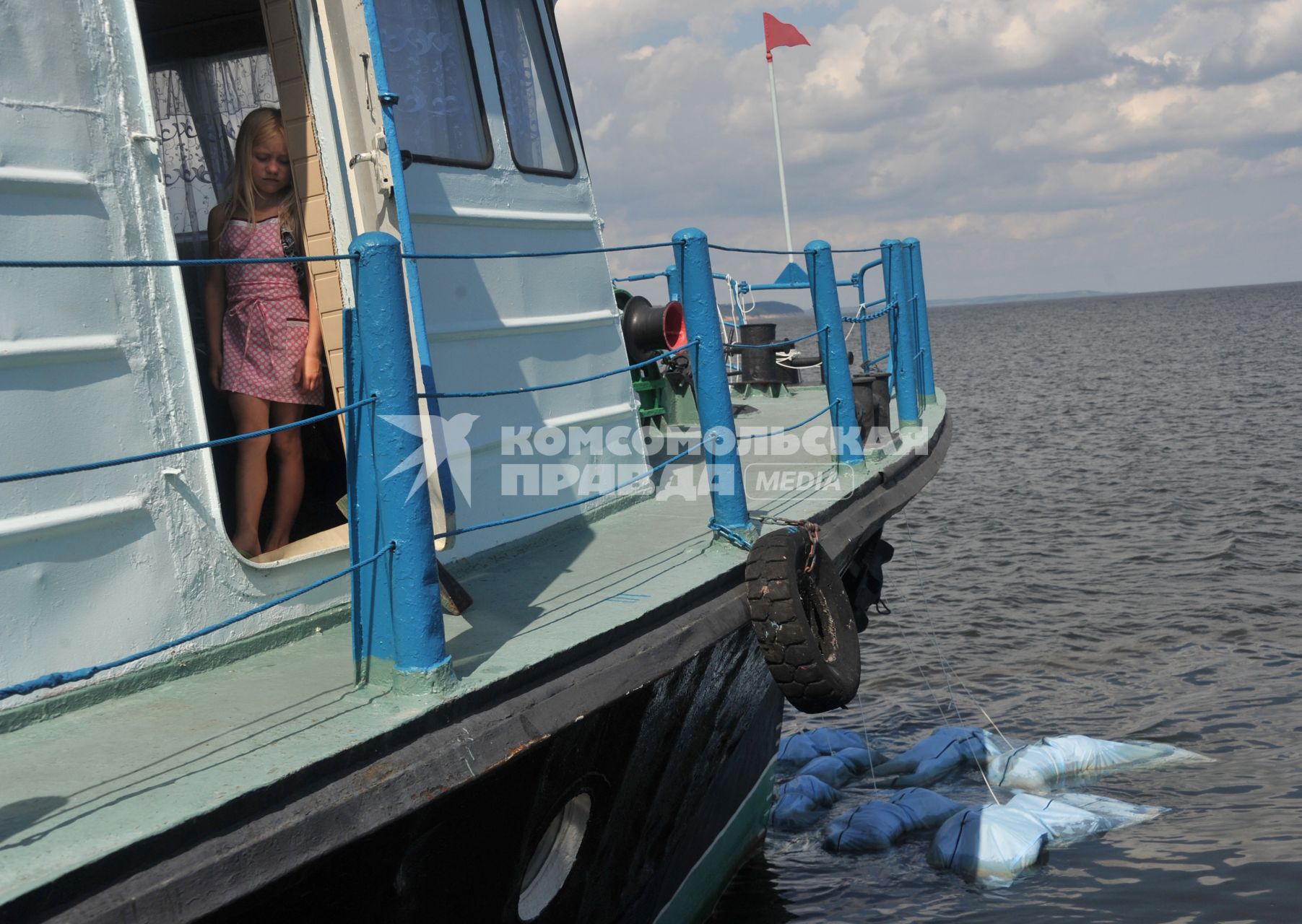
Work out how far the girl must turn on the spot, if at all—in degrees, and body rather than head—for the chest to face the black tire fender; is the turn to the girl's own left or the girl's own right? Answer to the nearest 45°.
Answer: approximately 90° to the girl's own left

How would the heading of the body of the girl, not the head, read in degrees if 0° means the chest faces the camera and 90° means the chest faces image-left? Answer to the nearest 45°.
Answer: approximately 0°

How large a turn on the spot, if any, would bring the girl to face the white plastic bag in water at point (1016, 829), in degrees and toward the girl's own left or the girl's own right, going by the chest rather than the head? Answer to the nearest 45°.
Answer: approximately 135° to the girl's own left

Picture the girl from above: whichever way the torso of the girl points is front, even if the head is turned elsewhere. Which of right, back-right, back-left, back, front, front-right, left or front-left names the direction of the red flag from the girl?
back-left

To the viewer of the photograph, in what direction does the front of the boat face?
facing away from the viewer and to the right of the viewer

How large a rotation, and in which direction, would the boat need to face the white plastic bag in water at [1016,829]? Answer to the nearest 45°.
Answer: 0° — it already faces it
